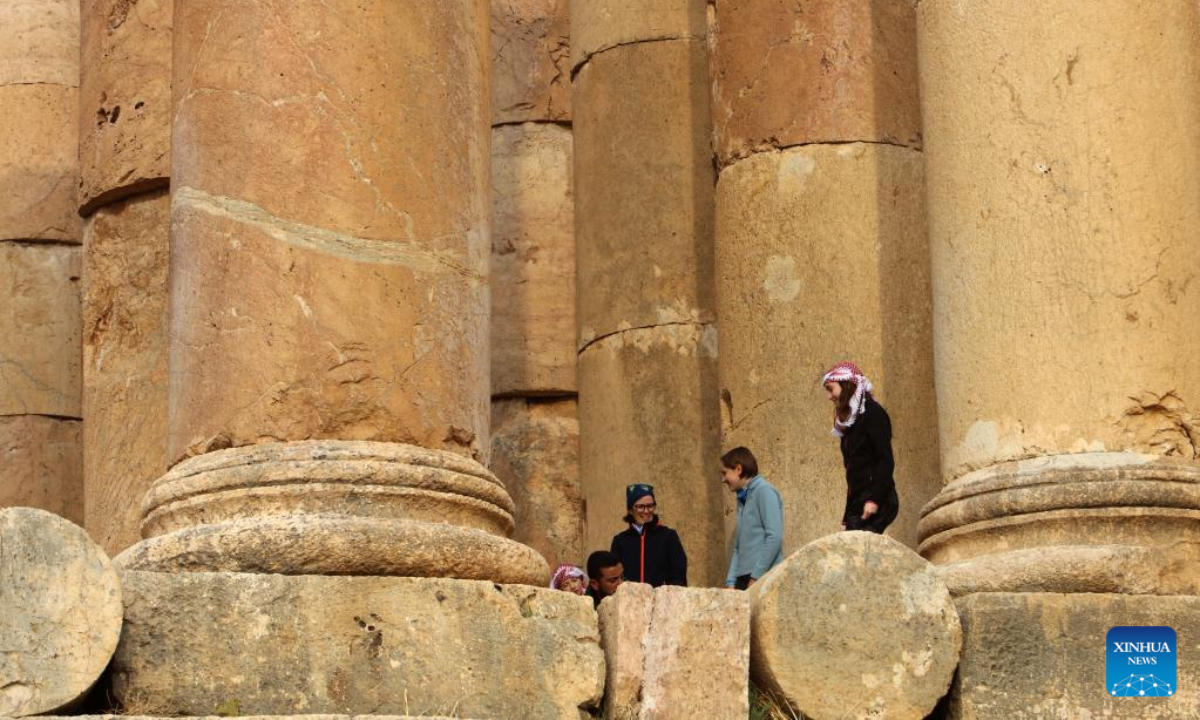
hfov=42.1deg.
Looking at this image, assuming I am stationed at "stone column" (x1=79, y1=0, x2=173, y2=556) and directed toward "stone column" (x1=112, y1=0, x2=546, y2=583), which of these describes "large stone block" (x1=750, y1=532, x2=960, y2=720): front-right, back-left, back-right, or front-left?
front-left

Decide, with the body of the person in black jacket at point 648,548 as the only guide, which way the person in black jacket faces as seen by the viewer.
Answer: toward the camera

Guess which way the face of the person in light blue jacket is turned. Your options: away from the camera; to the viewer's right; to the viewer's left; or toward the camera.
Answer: to the viewer's left

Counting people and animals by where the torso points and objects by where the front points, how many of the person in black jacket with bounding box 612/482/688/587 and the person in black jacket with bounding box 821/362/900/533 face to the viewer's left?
1

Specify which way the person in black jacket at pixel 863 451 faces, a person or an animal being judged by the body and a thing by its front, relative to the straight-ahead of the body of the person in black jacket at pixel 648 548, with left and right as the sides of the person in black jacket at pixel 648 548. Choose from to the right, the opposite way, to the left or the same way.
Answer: to the right

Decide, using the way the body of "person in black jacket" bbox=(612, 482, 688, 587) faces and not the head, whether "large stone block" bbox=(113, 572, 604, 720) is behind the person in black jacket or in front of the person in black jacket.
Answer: in front

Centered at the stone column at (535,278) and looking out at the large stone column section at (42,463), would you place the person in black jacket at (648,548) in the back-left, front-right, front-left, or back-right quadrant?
back-left

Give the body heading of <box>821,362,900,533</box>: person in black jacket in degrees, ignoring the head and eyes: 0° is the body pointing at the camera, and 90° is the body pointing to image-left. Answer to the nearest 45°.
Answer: approximately 90°

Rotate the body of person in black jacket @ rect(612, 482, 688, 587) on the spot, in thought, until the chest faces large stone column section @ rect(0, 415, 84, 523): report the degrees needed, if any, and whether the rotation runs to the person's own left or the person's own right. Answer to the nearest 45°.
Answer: approximately 135° to the person's own right

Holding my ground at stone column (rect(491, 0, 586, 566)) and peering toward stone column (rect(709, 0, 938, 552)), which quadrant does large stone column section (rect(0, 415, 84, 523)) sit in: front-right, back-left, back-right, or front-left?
back-right

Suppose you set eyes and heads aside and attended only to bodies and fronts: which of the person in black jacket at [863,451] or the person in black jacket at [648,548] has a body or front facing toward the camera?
the person in black jacket at [648,548]

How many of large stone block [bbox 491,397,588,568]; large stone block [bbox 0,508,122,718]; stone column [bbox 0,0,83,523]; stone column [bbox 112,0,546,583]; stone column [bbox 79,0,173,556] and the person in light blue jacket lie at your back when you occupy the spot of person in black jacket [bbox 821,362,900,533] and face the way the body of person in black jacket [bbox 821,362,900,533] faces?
0

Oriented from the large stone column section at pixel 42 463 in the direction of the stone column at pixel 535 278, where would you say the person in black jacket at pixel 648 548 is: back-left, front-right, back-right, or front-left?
front-right

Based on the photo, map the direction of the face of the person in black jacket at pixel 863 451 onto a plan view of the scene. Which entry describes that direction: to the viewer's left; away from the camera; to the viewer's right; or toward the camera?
to the viewer's left
